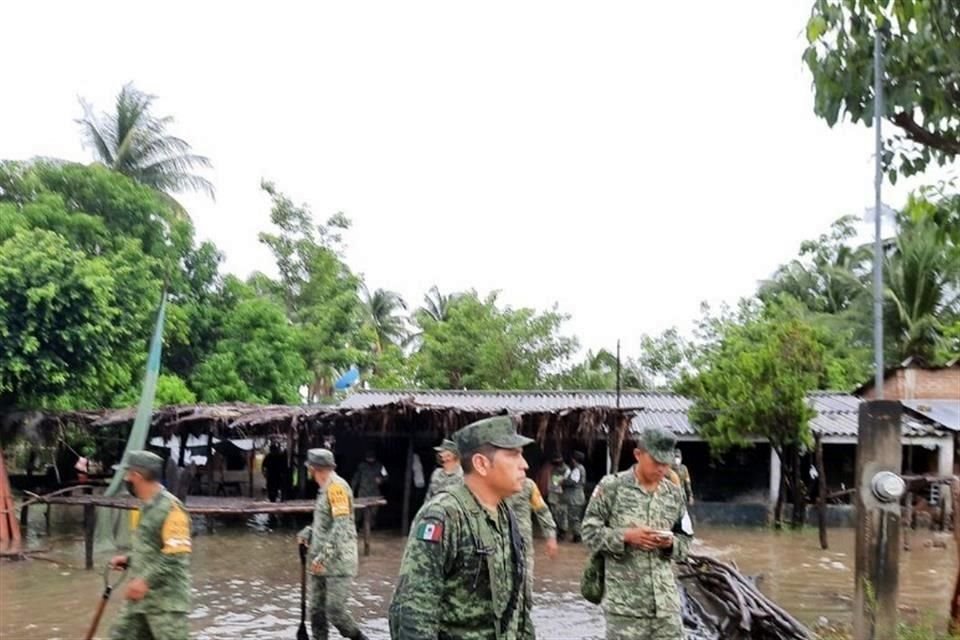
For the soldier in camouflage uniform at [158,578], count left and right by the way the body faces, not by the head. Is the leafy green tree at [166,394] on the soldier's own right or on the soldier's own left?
on the soldier's own right

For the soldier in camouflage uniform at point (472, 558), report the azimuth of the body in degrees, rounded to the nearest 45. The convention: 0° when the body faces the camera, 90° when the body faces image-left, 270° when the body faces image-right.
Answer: approximately 315°

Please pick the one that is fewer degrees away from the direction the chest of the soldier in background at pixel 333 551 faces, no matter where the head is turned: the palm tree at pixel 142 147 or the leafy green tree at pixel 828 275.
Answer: the palm tree

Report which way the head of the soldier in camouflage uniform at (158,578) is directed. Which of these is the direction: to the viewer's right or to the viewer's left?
to the viewer's left

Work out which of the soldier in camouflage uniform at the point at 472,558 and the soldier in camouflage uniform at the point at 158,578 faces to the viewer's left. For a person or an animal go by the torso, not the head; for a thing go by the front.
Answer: the soldier in camouflage uniform at the point at 158,578

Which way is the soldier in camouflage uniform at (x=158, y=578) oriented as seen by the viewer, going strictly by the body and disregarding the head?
to the viewer's left
